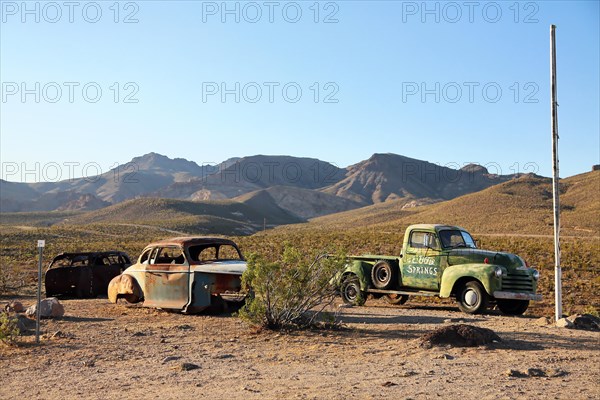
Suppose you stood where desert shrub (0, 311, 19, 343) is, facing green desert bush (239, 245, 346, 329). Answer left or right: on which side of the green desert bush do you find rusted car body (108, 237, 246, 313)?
left

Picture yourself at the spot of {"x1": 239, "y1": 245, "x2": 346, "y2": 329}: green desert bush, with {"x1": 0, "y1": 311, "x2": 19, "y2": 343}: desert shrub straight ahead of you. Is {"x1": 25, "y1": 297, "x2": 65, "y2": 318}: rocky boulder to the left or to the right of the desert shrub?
right

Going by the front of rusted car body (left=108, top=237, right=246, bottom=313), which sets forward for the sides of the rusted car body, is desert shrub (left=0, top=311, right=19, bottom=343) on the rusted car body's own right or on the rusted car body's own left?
on the rusted car body's own right

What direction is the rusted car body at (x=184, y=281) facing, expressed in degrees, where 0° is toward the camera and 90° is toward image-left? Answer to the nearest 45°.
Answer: approximately 315°

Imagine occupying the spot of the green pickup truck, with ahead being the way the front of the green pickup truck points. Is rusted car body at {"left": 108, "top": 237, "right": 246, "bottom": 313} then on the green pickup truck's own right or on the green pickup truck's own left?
on the green pickup truck's own right

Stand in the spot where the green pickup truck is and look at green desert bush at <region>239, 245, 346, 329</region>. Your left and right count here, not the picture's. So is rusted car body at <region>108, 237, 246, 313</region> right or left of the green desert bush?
right

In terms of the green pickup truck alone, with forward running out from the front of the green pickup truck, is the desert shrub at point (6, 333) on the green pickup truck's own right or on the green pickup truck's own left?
on the green pickup truck's own right

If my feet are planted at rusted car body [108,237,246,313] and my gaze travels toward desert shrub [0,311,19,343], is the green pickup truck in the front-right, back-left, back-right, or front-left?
back-left

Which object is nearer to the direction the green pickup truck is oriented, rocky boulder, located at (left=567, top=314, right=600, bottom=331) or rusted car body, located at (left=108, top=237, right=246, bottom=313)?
the rocky boulder
